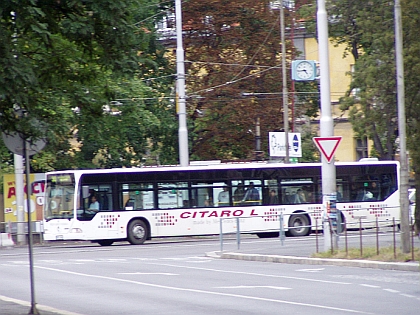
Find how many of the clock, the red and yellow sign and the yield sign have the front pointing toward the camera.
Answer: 3

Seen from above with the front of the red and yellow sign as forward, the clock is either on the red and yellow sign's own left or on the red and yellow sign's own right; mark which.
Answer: on the red and yellow sign's own left

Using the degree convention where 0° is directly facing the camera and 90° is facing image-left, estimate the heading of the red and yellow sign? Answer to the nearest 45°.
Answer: approximately 0°

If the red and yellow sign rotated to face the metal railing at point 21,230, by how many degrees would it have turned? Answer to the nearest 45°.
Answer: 0° — it already faces it

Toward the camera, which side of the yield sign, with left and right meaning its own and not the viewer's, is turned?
front

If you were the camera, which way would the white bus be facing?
facing the viewer and to the left of the viewer

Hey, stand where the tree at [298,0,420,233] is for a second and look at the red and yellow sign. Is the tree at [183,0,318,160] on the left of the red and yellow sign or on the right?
right

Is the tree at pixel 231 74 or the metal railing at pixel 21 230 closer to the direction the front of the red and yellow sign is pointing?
the metal railing

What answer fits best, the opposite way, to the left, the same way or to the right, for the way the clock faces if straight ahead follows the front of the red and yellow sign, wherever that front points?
the same way

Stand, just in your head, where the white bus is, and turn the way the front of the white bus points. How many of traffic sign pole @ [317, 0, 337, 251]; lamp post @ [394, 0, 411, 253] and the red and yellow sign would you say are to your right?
1

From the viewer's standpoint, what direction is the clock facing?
toward the camera

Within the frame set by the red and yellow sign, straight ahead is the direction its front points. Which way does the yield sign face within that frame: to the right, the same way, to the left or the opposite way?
the same way

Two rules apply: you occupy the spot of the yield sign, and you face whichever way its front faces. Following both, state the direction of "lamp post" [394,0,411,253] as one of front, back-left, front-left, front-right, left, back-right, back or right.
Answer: front-left
